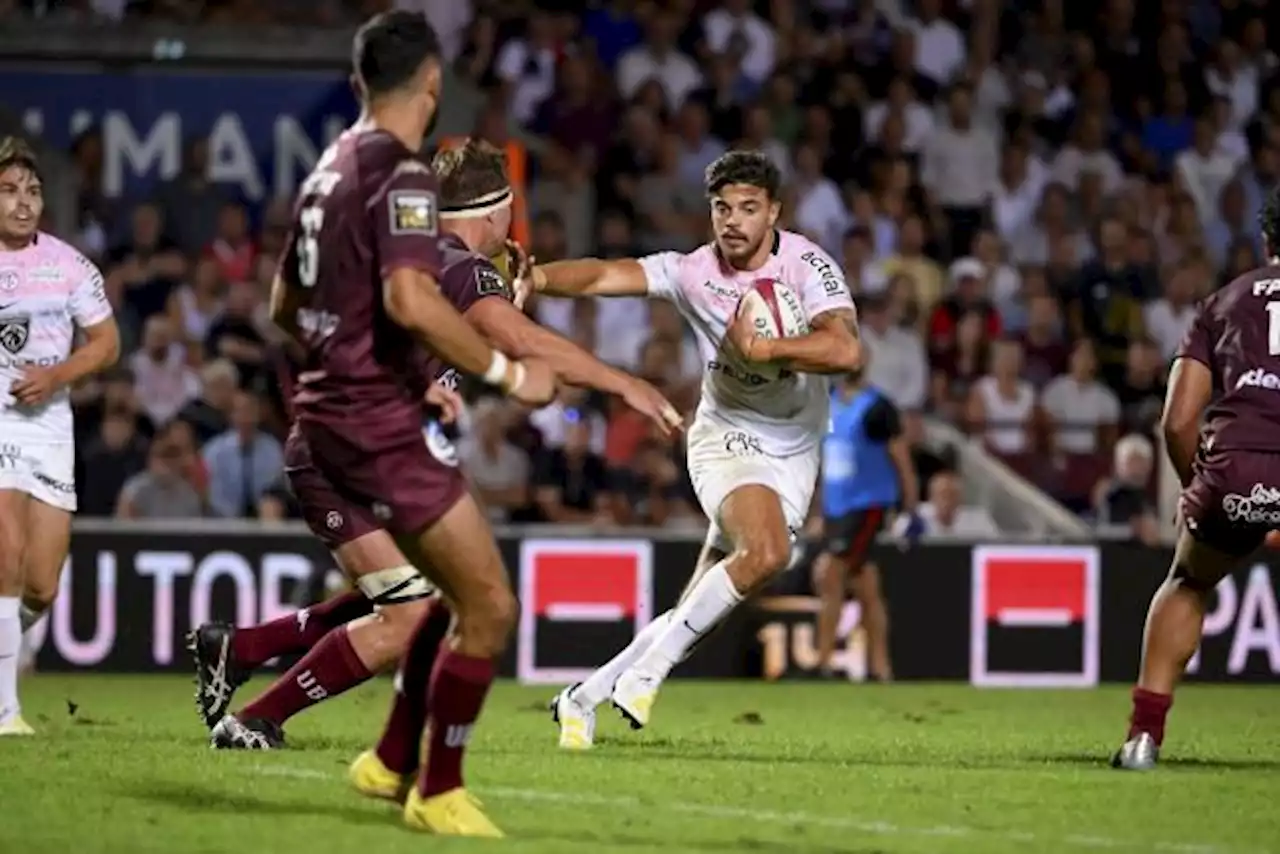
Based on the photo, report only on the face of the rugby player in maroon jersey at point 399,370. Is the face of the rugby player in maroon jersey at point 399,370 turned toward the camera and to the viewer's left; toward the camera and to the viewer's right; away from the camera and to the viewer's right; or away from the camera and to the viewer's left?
away from the camera and to the viewer's right

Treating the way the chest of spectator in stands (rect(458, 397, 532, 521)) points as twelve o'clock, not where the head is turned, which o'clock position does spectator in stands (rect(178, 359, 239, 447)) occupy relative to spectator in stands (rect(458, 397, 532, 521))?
spectator in stands (rect(178, 359, 239, 447)) is roughly at 3 o'clock from spectator in stands (rect(458, 397, 532, 521)).

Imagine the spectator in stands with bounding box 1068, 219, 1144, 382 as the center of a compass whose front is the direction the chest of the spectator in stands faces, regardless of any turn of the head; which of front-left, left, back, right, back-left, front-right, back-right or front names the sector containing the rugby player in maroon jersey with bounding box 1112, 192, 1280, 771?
front

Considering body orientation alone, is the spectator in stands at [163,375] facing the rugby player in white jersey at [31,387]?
yes

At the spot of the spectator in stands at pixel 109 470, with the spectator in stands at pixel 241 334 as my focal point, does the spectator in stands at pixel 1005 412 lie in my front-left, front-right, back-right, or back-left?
front-right

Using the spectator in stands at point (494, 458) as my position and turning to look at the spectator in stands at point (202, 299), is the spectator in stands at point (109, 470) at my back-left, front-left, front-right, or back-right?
front-left

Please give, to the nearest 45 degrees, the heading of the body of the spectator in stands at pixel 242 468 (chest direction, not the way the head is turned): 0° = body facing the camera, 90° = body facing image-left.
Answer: approximately 0°

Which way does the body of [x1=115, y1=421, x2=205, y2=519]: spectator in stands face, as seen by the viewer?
toward the camera

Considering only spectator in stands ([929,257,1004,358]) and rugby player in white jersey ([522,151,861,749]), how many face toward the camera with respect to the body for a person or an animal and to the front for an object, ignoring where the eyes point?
2

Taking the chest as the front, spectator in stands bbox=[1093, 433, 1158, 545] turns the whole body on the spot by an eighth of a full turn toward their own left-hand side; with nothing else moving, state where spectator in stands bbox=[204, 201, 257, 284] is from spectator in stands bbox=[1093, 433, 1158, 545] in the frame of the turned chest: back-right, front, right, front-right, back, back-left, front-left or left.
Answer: back-right

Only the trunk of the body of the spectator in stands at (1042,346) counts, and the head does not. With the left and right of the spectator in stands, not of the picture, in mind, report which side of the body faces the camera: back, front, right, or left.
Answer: front

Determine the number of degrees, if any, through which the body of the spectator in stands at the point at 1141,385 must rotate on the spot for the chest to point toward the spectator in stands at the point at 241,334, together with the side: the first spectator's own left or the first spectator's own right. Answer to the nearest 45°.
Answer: approximately 45° to the first spectator's own right

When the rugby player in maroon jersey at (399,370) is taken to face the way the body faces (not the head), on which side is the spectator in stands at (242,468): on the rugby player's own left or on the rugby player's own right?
on the rugby player's own left
